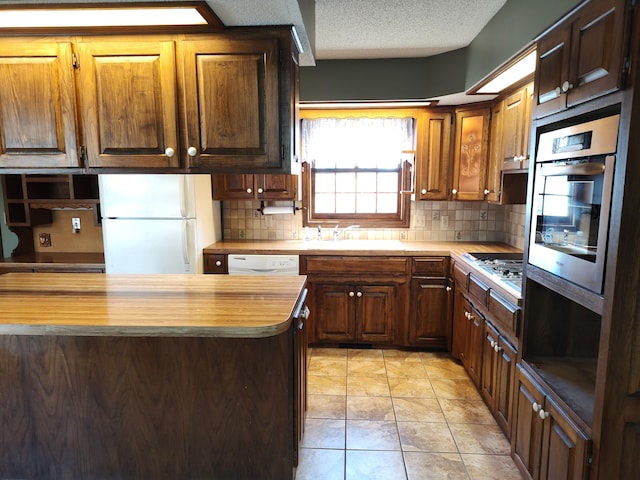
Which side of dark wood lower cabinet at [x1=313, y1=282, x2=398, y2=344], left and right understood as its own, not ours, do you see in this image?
front

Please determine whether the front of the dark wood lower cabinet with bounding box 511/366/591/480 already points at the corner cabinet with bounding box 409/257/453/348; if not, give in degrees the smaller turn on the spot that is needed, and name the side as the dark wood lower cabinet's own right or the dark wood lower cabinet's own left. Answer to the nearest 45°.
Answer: approximately 90° to the dark wood lower cabinet's own right

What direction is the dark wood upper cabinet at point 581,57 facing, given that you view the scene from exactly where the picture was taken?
facing the viewer and to the left of the viewer

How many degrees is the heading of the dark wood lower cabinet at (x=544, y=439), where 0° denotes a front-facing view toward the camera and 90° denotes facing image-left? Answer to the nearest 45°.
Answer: approximately 45°

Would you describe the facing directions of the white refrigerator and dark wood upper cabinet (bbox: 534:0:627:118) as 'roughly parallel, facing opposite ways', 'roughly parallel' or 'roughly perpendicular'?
roughly perpendicular

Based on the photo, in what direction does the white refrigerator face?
toward the camera

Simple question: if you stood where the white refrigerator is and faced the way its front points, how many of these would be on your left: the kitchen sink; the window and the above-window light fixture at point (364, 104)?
3

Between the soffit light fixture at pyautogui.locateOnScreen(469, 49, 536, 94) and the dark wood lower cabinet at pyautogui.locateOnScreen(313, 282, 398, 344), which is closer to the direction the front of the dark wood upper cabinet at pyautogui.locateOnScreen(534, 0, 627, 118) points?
the dark wood lower cabinet

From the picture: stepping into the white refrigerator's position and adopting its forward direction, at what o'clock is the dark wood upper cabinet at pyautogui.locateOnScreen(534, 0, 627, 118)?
The dark wood upper cabinet is roughly at 11 o'clock from the white refrigerator.

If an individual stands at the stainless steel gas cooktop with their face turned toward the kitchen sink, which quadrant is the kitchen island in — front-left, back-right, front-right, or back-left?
front-left

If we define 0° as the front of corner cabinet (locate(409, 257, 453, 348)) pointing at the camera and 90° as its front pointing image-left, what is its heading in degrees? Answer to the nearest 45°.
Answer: approximately 0°

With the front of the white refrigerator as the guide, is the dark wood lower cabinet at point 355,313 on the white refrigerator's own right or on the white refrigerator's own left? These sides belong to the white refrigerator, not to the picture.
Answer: on the white refrigerator's own left

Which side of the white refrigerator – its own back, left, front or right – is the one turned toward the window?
left

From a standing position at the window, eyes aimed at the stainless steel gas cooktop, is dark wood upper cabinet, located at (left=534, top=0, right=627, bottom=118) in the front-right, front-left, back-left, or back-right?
front-right

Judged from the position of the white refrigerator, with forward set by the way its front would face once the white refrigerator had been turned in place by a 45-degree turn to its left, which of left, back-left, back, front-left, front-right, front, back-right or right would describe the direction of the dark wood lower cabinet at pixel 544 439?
front
